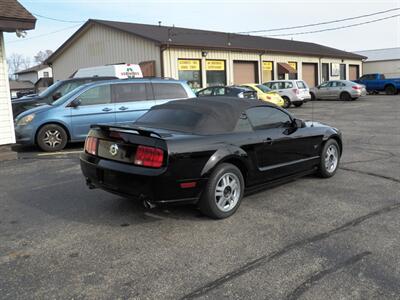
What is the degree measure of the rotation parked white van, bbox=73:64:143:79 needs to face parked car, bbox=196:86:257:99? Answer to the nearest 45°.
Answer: approximately 180°

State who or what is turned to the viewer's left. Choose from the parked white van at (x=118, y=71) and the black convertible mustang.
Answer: the parked white van

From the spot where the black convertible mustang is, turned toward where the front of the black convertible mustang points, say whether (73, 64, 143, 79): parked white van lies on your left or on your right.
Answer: on your left

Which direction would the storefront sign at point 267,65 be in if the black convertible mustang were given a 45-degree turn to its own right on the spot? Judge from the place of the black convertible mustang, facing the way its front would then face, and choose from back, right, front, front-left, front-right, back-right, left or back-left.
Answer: left

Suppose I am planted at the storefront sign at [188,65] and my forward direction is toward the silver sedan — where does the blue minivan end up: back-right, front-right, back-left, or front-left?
back-right

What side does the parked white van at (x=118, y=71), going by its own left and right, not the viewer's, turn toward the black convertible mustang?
left

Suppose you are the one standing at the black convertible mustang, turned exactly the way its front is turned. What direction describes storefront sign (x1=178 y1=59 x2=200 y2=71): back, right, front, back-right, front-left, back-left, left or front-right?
front-left

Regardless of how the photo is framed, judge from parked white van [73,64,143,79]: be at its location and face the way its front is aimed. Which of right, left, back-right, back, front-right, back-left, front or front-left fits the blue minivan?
left

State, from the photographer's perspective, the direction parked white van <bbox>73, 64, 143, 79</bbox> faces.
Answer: facing to the left of the viewer

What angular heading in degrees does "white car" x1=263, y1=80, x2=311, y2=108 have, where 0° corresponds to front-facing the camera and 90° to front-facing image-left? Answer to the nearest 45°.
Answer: approximately 135°

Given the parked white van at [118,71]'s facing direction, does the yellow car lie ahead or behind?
behind

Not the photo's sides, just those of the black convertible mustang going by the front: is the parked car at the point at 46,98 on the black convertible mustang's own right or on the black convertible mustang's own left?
on the black convertible mustang's own left

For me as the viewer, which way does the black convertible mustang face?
facing away from the viewer and to the right of the viewer
